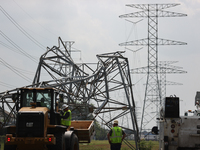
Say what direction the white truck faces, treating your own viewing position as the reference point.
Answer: facing away from the viewer

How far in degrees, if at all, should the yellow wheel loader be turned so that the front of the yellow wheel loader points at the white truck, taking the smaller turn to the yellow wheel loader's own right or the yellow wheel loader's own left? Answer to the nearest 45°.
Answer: approximately 45° to the yellow wheel loader's own right

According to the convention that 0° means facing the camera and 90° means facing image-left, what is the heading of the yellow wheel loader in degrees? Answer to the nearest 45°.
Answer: approximately 225°

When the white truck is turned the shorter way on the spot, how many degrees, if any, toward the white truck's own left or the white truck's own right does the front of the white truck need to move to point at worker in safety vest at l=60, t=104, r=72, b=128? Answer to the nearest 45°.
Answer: approximately 90° to the white truck's own left
